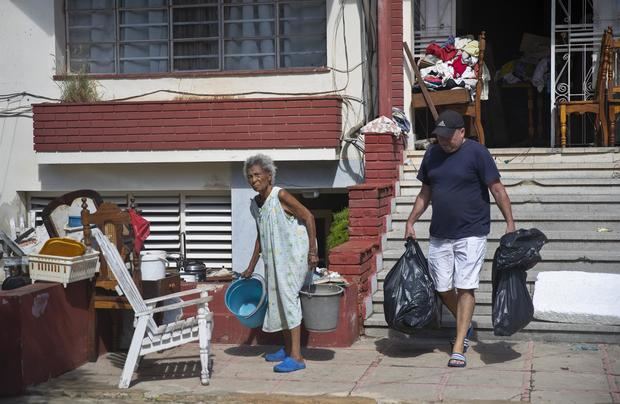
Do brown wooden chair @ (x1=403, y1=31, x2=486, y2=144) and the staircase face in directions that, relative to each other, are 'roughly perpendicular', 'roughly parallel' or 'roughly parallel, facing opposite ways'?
roughly perpendicular

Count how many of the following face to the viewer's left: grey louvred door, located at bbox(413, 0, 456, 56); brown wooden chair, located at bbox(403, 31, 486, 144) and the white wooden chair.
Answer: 1

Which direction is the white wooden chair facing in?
to the viewer's right

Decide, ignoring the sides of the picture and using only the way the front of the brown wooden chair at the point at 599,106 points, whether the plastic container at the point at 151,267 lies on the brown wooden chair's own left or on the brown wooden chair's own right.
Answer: on the brown wooden chair's own left

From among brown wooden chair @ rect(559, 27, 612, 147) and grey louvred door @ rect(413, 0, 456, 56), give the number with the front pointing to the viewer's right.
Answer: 0

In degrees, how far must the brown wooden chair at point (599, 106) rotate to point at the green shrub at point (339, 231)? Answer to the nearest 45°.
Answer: approximately 45° to its left

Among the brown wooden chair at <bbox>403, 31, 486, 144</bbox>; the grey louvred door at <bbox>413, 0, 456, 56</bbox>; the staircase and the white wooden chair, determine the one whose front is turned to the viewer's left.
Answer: the brown wooden chair

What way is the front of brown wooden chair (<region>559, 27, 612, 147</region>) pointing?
to the viewer's left

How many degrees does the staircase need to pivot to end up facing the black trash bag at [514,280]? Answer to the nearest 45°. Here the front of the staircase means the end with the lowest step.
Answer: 0° — it already faces it

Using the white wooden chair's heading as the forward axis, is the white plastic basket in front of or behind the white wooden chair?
behind

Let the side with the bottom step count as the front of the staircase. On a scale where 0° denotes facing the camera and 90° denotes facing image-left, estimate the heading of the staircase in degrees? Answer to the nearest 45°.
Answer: approximately 0°

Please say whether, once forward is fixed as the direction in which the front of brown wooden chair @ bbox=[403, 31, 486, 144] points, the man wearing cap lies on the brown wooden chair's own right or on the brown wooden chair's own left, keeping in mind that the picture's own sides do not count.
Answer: on the brown wooden chair's own left

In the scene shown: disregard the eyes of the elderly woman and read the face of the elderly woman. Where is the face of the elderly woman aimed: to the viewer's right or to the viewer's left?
to the viewer's left

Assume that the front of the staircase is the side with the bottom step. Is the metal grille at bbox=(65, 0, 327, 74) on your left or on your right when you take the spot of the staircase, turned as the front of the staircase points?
on your right

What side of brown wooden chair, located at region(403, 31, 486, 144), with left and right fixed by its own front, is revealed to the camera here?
left

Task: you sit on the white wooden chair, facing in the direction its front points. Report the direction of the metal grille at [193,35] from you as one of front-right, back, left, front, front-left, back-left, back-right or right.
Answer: left
